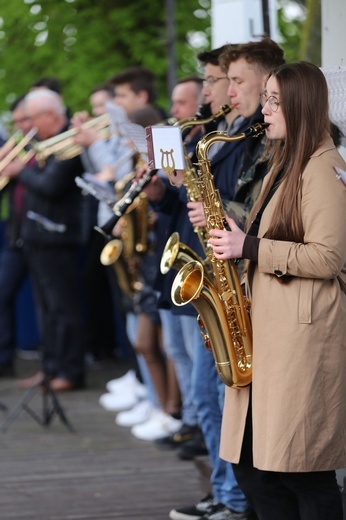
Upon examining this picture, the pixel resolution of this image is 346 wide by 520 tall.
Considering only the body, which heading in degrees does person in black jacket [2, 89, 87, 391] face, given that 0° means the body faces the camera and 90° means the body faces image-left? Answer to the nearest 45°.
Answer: approximately 90°

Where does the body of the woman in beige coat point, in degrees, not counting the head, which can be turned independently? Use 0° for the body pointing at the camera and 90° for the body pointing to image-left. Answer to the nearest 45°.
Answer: approximately 90°

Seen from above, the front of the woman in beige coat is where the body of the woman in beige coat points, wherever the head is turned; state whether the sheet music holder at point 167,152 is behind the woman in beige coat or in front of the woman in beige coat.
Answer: in front

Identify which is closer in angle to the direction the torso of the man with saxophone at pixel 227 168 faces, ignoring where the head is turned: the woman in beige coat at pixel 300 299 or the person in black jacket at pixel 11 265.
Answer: the person in black jacket

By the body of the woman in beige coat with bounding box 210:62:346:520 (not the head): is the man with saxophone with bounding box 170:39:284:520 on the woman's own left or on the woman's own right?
on the woman's own right

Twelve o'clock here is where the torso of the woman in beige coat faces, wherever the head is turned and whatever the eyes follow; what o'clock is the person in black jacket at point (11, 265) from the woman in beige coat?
The person in black jacket is roughly at 2 o'clock from the woman in beige coat.

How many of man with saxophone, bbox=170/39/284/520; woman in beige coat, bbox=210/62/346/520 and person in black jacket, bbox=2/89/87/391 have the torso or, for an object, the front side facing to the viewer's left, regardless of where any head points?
3

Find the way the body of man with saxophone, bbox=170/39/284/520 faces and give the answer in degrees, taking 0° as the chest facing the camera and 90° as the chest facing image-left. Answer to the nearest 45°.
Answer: approximately 90°

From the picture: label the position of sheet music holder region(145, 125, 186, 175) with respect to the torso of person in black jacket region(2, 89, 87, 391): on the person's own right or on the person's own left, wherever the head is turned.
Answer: on the person's own left
